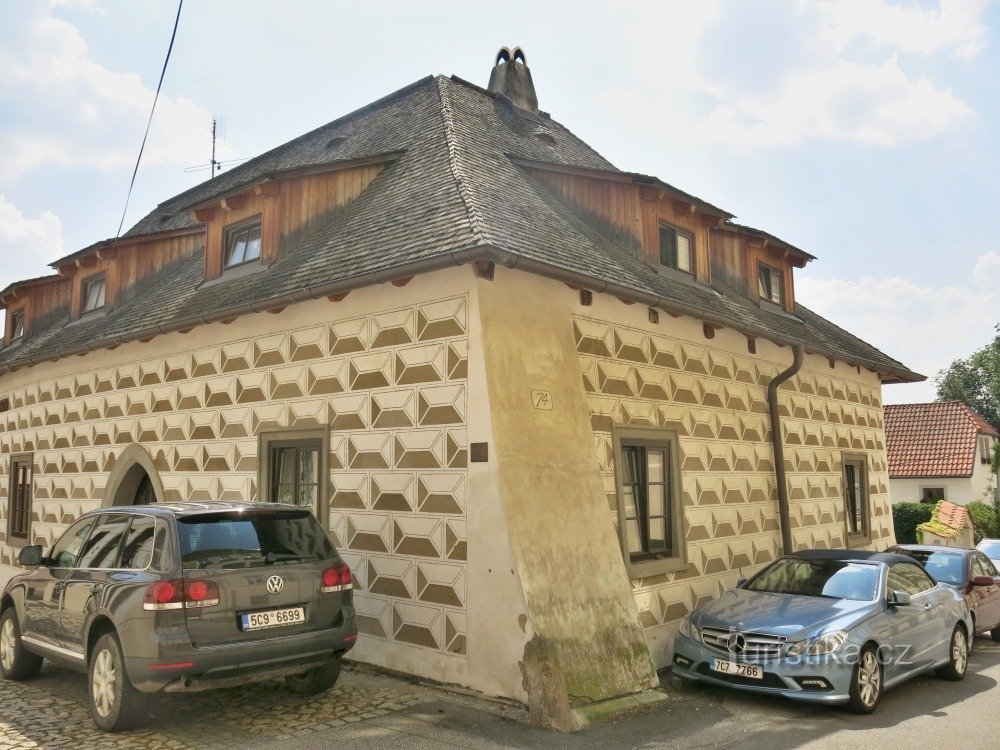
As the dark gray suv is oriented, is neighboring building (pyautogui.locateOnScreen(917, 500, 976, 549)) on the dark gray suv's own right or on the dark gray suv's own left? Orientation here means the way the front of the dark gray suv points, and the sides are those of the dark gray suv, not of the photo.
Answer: on the dark gray suv's own right

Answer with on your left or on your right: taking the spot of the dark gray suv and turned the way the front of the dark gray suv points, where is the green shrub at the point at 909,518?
on your right

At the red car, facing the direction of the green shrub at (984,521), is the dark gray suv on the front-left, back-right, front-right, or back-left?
back-left

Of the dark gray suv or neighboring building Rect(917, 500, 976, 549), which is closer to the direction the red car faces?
the dark gray suv

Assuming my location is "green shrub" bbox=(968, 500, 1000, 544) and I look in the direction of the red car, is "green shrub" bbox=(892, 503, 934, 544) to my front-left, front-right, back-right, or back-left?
front-right

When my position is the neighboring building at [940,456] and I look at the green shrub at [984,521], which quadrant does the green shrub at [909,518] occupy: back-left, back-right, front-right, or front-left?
front-right

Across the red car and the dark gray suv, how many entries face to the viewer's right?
0

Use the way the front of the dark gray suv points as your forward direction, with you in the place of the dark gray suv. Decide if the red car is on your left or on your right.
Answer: on your right

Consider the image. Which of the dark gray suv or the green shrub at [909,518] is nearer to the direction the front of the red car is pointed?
the dark gray suv

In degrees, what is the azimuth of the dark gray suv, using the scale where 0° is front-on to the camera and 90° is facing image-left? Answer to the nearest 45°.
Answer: approximately 135°

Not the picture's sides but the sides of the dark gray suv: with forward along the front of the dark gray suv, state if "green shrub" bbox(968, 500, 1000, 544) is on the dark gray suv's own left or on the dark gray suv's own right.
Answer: on the dark gray suv's own right

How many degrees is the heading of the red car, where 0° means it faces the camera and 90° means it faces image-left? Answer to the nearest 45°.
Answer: approximately 45°

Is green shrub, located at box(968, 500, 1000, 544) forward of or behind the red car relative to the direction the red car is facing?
behind

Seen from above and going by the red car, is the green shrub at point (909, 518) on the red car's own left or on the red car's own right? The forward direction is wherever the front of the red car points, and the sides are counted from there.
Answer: on the red car's own right

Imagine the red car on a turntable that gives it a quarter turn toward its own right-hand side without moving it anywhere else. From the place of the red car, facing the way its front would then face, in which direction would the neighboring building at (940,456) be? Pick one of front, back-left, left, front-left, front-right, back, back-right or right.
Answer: front-right

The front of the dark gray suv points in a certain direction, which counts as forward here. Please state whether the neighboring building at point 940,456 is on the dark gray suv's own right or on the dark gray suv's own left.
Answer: on the dark gray suv's own right

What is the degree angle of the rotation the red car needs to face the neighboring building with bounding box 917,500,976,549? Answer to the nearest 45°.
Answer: approximately 135° to its right
